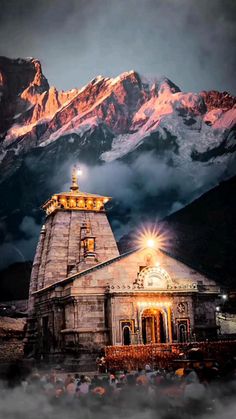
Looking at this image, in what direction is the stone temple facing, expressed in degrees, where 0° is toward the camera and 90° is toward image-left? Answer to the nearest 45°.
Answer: approximately 315°

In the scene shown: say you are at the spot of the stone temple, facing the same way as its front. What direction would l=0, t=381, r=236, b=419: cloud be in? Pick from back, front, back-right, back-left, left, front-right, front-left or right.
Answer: front-right
